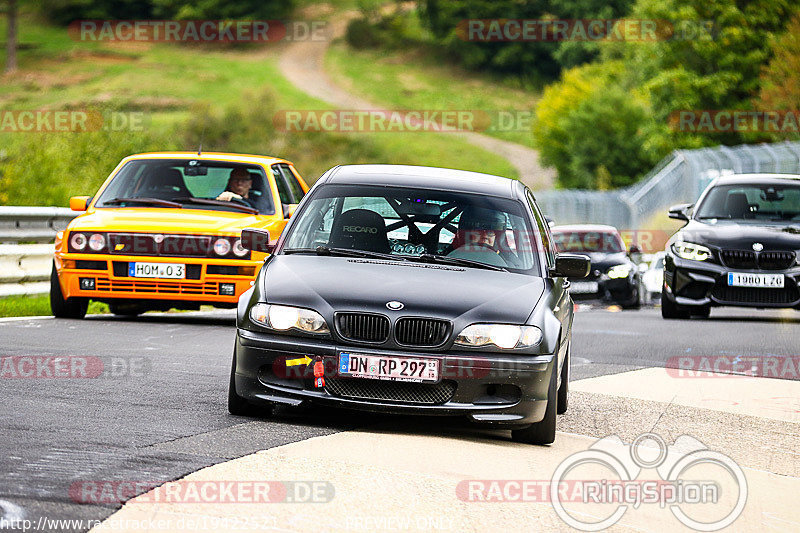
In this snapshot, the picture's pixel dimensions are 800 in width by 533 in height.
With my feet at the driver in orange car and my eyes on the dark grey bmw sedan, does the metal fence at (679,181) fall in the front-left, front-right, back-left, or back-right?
back-left

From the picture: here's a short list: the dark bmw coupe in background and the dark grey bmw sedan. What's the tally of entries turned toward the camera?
2

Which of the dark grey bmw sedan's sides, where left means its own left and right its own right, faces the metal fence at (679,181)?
back

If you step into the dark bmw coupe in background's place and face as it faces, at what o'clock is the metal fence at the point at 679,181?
The metal fence is roughly at 6 o'clock from the dark bmw coupe in background.

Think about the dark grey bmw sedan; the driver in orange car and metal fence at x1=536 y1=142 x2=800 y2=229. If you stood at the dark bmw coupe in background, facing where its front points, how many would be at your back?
1

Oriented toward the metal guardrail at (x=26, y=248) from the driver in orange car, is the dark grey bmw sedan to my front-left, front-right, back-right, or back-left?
back-left

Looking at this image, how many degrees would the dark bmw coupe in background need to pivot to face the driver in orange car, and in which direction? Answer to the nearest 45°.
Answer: approximately 45° to its right

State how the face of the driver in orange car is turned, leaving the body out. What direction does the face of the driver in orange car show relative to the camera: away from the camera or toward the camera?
toward the camera

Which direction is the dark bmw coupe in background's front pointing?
toward the camera

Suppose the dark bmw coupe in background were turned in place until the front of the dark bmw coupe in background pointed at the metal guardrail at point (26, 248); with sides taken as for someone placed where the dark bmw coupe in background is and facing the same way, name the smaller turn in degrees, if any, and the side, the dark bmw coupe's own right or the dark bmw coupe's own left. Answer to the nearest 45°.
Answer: approximately 45° to the dark bmw coupe's own right

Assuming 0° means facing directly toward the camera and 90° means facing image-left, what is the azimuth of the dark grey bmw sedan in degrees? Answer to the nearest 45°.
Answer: approximately 0°

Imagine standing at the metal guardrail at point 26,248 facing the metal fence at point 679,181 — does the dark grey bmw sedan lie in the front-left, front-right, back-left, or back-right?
back-right

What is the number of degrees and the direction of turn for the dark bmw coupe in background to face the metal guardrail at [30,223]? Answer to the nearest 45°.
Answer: approximately 90° to its right

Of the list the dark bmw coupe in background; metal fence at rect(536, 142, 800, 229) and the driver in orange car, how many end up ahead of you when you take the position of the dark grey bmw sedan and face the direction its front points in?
0

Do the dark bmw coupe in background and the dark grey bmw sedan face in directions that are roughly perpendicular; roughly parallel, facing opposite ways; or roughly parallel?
roughly parallel

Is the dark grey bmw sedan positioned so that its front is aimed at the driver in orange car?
no

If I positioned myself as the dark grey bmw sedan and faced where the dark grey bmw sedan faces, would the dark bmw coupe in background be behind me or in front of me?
behind

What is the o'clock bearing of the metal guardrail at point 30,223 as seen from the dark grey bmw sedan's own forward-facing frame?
The metal guardrail is roughly at 5 o'clock from the dark grey bmw sedan.
